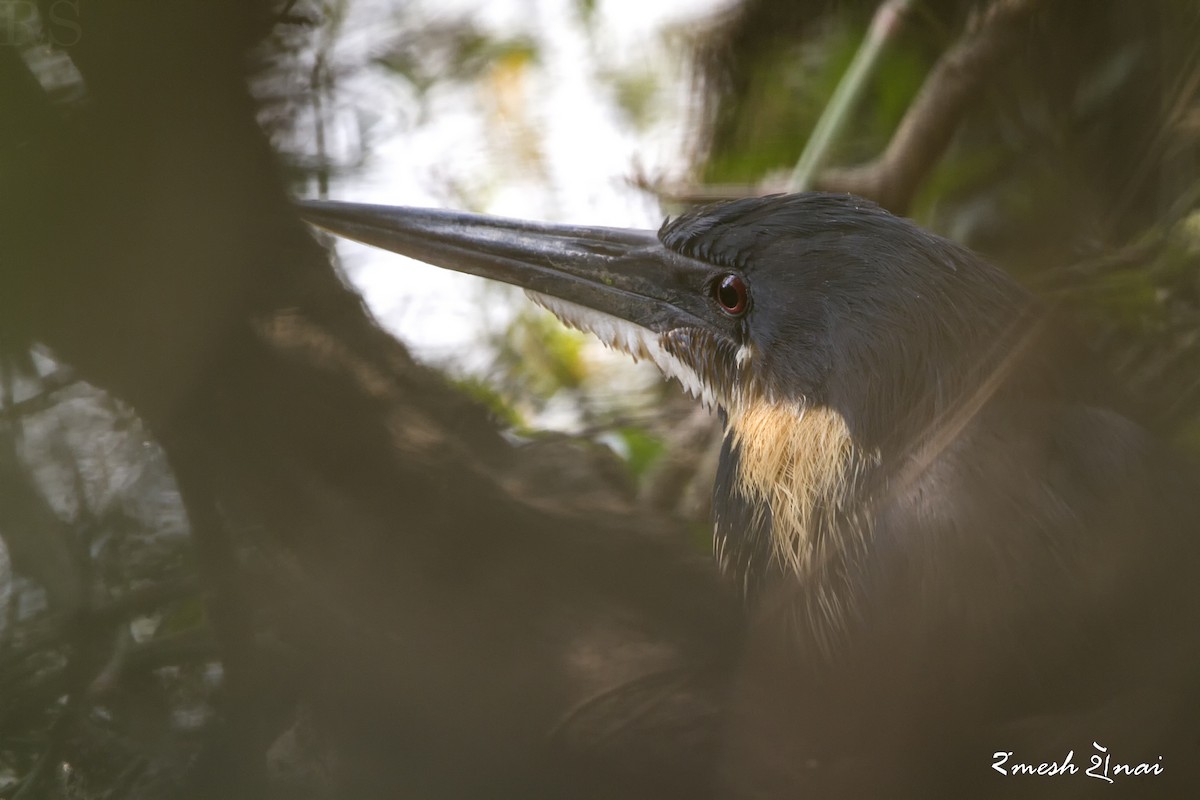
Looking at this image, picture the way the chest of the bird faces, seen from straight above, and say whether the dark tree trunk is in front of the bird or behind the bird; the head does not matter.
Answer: in front

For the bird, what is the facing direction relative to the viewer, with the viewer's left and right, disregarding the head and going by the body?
facing to the left of the viewer
